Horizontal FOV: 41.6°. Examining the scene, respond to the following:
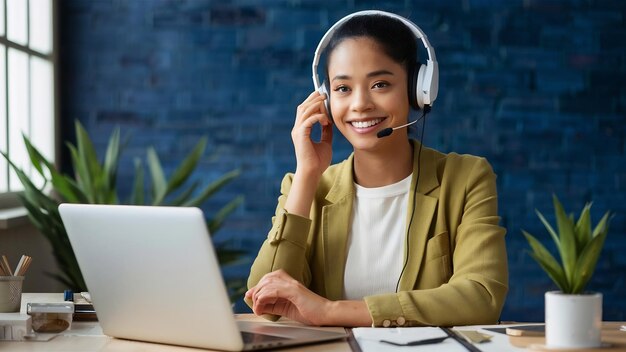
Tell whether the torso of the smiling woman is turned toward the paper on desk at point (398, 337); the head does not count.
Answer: yes

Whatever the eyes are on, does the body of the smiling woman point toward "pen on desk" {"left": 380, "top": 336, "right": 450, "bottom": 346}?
yes

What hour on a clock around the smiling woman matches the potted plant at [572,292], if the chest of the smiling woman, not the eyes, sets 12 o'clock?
The potted plant is roughly at 11 o'clock from the smiling woman.

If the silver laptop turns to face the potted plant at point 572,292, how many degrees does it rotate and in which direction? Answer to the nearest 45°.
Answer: approximately 45° to its right

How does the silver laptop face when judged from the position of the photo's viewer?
facing away from the viewer and to the right of the viewer

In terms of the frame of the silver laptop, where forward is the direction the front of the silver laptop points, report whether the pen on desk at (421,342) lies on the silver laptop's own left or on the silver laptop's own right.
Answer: on the silver laptop's own right

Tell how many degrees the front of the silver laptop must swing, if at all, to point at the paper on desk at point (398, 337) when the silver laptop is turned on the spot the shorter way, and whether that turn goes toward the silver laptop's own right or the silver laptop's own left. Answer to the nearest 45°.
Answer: approximately 45° to the silver laptop's own right

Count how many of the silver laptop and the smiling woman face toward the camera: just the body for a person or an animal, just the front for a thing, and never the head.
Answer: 1

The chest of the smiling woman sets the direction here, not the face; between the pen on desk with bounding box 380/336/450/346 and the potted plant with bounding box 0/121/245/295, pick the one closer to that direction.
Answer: the pen on desk

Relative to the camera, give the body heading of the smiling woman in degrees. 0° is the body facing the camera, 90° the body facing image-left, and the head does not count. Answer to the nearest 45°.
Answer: approximately 0°
